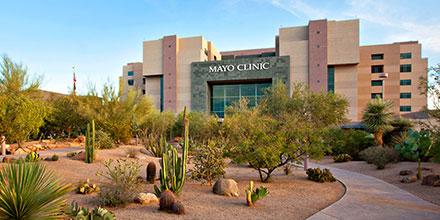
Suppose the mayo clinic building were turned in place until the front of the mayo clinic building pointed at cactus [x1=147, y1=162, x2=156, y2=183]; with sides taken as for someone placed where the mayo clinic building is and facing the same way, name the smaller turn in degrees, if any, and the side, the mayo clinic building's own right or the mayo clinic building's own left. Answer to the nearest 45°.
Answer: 0° — it already faces it

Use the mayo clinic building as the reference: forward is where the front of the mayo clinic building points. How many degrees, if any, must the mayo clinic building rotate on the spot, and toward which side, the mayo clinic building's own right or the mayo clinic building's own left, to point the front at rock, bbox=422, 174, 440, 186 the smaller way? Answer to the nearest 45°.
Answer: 0° — it already faces it

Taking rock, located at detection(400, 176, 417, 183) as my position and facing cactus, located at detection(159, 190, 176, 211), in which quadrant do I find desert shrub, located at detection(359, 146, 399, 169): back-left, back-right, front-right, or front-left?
back-right

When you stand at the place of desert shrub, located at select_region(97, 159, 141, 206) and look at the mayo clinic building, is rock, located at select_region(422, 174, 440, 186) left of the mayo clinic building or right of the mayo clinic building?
right

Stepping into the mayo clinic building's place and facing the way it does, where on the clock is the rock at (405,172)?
The rock is roughly at 12 o'clock from the mayo clinic building.

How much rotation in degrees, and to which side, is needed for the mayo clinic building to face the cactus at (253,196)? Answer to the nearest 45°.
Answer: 0° — it already faces it

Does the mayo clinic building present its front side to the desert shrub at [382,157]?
yes

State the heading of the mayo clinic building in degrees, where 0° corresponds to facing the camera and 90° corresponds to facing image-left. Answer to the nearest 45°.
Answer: approximately 0°

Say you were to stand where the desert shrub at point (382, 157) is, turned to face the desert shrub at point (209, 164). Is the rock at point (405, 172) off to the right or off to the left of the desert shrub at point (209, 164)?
left
